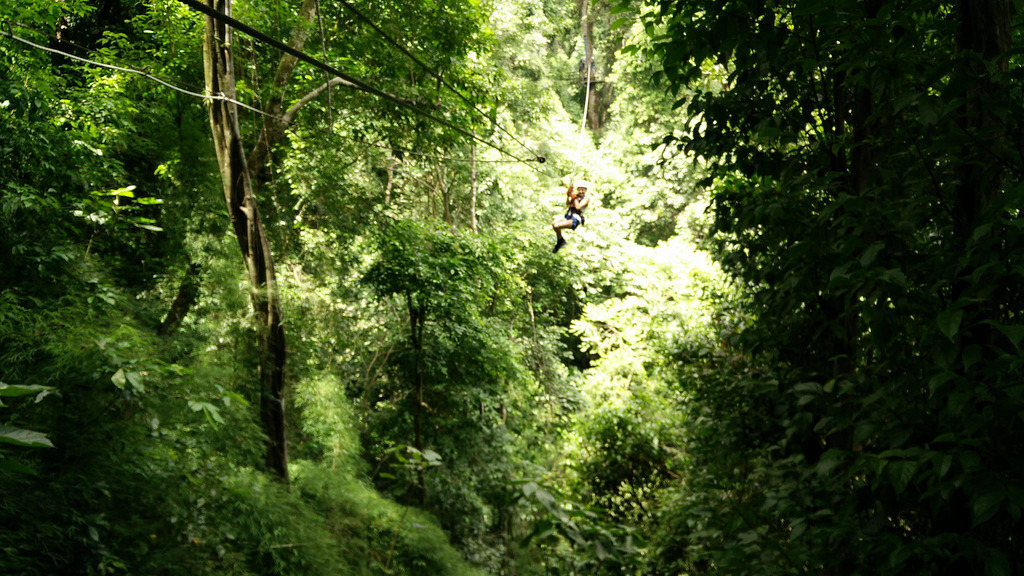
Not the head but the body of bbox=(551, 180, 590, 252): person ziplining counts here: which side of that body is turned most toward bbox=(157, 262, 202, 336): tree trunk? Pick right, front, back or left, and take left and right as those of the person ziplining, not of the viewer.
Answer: front

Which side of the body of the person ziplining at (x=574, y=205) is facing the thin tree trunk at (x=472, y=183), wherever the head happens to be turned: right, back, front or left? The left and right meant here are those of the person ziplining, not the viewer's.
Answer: right

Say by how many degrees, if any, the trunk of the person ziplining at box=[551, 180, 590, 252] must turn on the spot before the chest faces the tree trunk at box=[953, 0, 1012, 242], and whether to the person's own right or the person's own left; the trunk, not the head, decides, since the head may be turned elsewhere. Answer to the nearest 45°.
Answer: approximately 45° to the person's own left

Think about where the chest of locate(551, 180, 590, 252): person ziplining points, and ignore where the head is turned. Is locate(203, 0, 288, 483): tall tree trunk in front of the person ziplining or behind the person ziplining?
in front
